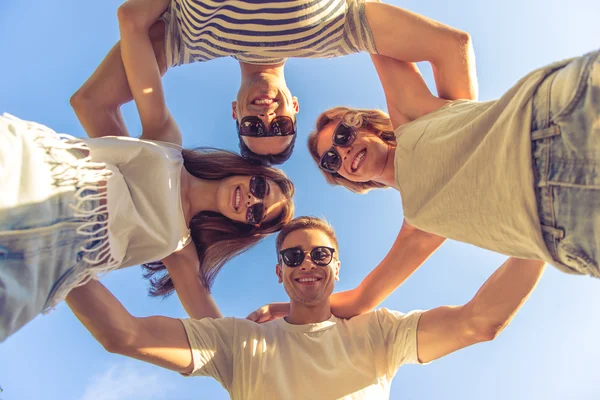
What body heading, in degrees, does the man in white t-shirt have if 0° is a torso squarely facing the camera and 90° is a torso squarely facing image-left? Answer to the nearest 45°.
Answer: approximately 0°

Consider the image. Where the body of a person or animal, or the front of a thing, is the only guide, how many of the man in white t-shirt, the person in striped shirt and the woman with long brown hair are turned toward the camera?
3
